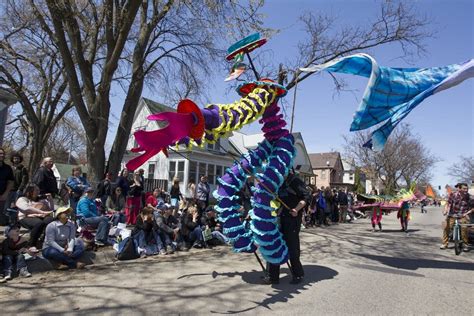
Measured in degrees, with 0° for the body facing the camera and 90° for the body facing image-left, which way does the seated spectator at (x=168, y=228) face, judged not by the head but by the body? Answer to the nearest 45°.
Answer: approximately 315°

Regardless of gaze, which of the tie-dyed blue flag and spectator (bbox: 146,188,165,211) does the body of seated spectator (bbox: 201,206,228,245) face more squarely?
the tie-dyed blue flag

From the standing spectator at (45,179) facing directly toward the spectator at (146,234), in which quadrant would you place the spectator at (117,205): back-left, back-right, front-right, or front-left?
front-left

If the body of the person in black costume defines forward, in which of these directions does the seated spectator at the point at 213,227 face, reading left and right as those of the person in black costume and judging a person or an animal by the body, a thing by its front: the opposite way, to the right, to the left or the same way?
to the left

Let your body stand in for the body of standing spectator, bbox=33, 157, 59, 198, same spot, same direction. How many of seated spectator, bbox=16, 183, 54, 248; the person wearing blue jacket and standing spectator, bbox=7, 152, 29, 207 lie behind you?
1

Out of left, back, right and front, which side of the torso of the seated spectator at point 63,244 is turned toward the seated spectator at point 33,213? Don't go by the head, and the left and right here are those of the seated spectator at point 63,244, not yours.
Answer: back

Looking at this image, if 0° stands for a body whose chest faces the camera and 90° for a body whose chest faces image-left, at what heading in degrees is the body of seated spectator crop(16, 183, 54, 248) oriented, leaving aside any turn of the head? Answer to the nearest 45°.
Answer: approximately 315°

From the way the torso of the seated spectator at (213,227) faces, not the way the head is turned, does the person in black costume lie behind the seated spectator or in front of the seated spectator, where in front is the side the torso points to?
in front

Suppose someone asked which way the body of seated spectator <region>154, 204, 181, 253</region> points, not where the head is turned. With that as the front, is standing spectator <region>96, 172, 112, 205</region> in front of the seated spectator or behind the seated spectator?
behind

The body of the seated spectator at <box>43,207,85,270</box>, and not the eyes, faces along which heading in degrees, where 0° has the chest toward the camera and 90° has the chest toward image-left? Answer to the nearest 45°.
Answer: approximately 315°

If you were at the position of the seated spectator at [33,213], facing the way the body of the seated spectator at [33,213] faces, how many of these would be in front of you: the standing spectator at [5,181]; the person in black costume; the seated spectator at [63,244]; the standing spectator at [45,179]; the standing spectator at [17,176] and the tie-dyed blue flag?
3

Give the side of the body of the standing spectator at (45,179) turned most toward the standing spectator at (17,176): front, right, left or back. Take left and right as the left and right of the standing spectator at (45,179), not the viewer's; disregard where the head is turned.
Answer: back

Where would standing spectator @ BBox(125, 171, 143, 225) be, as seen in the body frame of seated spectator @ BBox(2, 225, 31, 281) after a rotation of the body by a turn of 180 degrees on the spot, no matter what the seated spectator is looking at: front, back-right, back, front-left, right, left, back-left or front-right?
right

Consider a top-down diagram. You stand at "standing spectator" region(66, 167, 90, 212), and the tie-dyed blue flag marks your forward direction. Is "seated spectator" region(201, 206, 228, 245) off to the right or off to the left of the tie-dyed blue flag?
left
